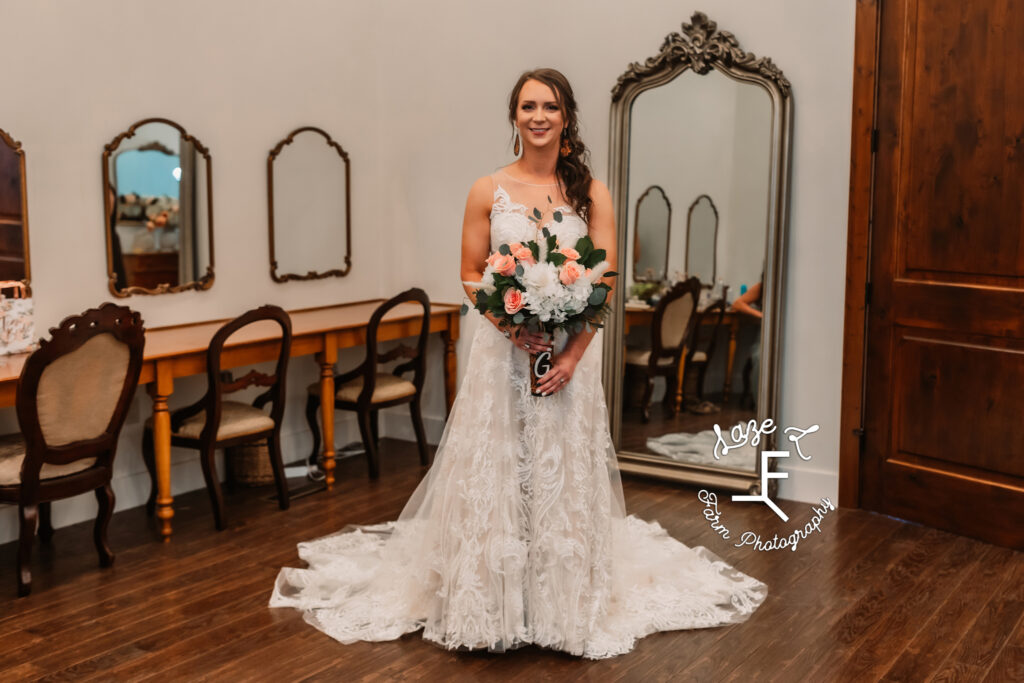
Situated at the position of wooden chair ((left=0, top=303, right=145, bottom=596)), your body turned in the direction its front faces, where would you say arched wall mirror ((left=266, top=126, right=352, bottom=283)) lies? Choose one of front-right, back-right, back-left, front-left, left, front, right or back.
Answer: right

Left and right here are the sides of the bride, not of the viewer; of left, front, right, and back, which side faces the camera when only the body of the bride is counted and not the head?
front

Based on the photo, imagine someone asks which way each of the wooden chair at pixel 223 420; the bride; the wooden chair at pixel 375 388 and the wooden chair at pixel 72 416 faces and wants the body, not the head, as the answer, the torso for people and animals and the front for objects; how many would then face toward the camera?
1

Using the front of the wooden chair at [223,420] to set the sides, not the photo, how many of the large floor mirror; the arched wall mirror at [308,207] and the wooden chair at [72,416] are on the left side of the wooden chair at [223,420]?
1

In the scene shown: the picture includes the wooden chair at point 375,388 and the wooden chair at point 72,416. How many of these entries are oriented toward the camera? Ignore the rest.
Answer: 0

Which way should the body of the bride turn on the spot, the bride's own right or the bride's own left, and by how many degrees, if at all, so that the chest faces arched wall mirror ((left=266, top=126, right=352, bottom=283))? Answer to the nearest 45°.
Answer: approximately 135° to the bride's own right

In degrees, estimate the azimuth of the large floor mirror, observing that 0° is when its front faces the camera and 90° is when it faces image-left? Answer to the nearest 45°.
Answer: approximately 45°

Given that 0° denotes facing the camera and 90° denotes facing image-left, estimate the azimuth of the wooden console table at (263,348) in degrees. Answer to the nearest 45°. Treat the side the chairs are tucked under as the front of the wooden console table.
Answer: approximately 315°

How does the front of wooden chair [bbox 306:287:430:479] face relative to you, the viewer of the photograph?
facing away from the viewer and to the left of the viewer

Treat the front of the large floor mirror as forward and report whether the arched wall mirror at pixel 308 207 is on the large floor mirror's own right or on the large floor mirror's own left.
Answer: on the large floor mirror's own right

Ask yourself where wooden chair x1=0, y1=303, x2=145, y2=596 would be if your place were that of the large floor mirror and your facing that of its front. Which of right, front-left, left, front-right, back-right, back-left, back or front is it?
front

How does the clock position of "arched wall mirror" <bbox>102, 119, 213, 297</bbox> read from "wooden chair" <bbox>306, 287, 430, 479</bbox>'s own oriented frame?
The arched wall mirror is roughly at 10 o'clock from the wooden chair.

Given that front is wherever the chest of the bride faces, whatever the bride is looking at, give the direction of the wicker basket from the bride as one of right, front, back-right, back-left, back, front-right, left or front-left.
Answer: back-right

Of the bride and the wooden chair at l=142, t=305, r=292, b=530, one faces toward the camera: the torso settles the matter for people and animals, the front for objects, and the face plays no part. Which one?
the bride

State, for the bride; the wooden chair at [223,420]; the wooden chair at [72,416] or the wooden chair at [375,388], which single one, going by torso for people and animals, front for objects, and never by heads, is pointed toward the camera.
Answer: the bride
